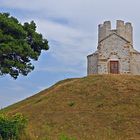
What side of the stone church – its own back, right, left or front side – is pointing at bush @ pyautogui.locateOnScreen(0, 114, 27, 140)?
front

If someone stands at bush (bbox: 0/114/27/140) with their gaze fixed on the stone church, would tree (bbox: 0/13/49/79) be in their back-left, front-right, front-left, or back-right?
front-left

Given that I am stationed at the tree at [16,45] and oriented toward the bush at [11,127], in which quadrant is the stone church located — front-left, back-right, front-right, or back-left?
back-left

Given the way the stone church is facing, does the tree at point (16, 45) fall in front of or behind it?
in front

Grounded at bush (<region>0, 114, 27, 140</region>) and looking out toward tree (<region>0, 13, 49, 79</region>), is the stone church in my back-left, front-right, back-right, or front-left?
front-right

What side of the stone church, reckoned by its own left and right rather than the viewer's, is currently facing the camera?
front
